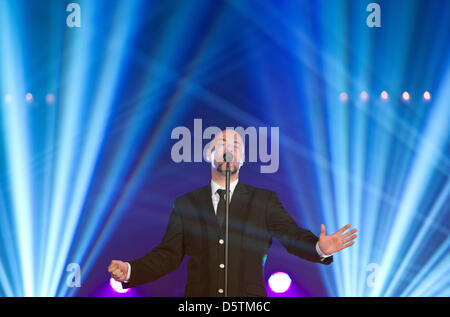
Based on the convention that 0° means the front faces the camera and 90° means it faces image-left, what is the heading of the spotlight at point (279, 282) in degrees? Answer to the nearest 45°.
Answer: approximately 0°

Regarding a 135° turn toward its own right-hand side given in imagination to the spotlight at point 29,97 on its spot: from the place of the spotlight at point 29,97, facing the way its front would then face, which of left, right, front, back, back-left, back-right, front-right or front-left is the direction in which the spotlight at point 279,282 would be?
back-right

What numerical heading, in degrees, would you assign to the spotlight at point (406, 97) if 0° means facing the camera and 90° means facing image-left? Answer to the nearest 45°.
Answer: approximately 0°

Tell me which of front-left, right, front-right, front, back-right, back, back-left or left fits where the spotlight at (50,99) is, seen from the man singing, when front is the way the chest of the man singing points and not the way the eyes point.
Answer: back-right
